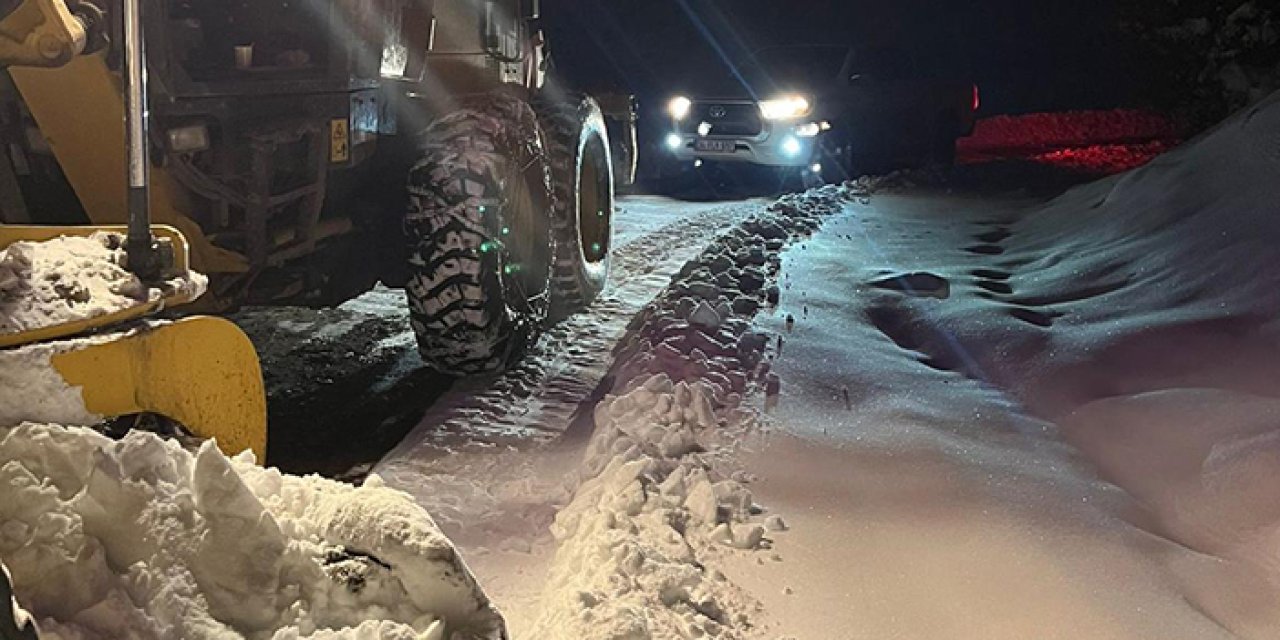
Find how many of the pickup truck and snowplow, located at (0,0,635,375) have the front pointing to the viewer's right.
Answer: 0

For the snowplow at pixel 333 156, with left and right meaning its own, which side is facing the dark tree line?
back

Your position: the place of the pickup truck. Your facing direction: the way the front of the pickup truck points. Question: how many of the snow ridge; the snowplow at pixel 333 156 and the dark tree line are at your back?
1

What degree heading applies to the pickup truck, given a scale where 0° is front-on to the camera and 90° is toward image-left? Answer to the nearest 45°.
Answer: approximately 45°

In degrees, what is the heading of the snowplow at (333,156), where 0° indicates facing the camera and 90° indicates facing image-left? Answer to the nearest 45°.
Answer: approximately 45°

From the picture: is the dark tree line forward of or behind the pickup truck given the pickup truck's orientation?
behind

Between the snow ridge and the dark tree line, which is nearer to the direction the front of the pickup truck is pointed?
the snow ridge

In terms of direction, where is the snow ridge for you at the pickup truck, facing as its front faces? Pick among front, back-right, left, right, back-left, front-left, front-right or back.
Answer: front-left

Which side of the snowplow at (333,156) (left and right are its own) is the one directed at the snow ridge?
left
